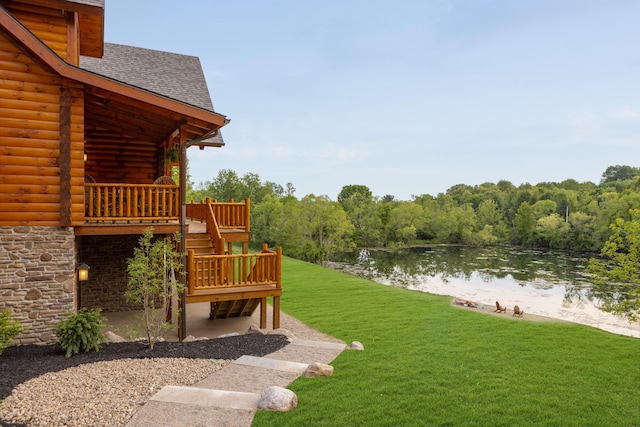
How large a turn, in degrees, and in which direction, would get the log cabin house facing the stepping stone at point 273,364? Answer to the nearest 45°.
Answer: approximately 45° to its right

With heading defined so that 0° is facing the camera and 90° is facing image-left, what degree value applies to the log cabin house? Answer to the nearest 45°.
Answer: approximately 270°

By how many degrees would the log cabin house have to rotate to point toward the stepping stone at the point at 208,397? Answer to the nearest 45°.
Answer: approximately 45° to its right

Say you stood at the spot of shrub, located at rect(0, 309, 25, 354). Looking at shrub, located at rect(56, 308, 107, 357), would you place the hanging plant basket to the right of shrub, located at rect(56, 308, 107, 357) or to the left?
left
